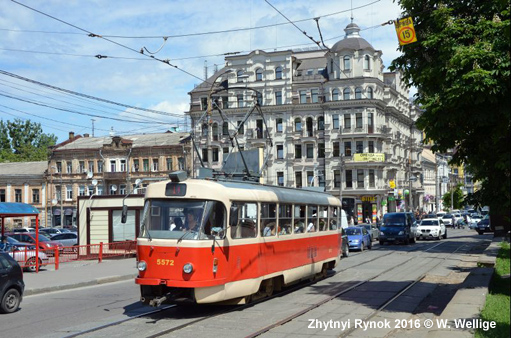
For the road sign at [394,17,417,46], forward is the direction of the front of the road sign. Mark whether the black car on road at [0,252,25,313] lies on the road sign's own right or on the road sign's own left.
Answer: on the road sign's own right

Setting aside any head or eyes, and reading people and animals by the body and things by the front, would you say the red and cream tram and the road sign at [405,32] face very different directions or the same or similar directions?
same or similar directions

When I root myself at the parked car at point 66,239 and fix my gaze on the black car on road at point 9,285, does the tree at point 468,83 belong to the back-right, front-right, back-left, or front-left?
front-left

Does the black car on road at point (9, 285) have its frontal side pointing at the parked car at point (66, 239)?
no

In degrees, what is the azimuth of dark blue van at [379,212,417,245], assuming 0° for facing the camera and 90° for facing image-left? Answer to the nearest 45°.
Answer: approximately 0°

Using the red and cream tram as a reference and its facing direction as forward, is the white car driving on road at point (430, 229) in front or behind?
behind

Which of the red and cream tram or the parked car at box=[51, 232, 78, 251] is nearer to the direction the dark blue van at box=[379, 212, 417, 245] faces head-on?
the red and cream tram

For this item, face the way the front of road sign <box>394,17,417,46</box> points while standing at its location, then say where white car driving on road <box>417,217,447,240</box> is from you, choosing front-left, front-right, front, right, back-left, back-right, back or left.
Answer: back

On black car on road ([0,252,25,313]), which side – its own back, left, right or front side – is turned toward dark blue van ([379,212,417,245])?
back

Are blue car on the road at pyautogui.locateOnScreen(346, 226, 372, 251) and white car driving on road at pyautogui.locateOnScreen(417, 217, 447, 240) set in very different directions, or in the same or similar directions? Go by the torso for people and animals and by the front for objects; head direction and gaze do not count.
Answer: same or similar directions

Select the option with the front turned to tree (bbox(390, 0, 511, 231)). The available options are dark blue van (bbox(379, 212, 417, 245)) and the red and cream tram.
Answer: the dark blue van

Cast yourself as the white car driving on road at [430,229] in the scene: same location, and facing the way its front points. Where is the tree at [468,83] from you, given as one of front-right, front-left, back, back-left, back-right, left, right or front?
front-left

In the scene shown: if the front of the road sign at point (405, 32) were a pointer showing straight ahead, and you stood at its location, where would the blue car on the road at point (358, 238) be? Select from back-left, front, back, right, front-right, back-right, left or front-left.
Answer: back

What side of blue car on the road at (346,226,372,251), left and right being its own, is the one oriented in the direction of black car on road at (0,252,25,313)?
front

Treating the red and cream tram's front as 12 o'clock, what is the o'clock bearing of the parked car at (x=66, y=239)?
The parked car is roughly at 4 o'clock from the red and cream tram.

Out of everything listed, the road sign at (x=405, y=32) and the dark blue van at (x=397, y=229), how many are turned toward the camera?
2

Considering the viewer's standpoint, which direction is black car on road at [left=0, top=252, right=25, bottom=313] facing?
facing the viewer and to the left of the viewer

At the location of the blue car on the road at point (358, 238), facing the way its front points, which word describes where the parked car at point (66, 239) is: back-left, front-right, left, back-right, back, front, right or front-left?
front-right
